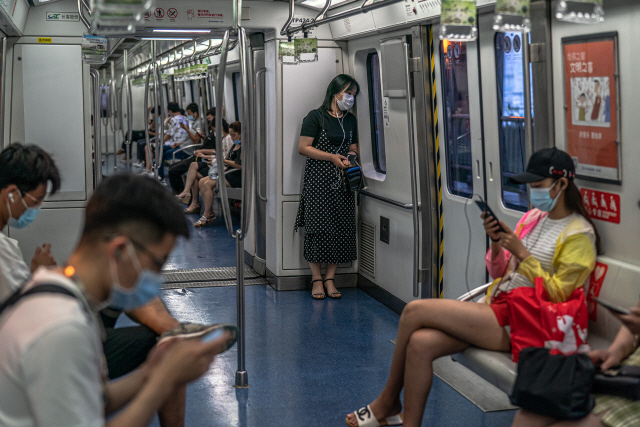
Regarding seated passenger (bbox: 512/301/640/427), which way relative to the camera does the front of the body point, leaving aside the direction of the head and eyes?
to the viewer's left

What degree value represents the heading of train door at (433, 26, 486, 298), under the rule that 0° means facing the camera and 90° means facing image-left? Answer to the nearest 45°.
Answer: approximately 45°

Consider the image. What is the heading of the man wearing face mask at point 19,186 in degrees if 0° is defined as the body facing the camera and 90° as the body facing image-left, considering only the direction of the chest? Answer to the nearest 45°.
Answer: approximately 270°

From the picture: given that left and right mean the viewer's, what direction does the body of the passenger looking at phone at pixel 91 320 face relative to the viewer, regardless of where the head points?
facing to the right of the viewer

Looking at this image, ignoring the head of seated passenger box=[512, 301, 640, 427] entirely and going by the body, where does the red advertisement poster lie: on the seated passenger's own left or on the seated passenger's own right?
on the seated passenger's own right

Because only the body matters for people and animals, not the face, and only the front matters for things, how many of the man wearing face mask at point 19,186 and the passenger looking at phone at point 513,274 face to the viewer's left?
1

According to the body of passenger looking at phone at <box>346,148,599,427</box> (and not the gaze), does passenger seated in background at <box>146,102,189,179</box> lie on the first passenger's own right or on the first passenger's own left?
on the first passenger's own right

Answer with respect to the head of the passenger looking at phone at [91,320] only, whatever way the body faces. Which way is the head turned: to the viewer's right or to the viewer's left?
to the viewer's right
